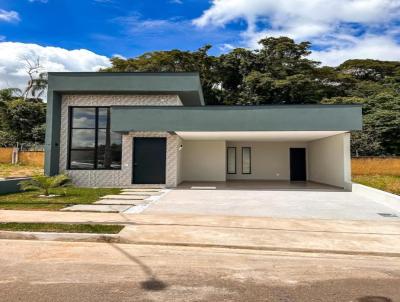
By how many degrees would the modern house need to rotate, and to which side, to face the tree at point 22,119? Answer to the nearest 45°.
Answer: approximately 135° to its right

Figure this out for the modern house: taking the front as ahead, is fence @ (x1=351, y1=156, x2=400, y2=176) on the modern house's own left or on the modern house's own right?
on the modern house's own left

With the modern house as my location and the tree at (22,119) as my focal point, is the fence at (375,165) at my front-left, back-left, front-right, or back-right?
back-right

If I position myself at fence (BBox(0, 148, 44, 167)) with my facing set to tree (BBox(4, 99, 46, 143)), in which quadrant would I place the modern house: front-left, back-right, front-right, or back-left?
back-right

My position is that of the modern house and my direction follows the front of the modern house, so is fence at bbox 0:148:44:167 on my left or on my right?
on my right

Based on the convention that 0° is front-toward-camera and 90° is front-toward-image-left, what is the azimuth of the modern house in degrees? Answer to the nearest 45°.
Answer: approximately 0°
